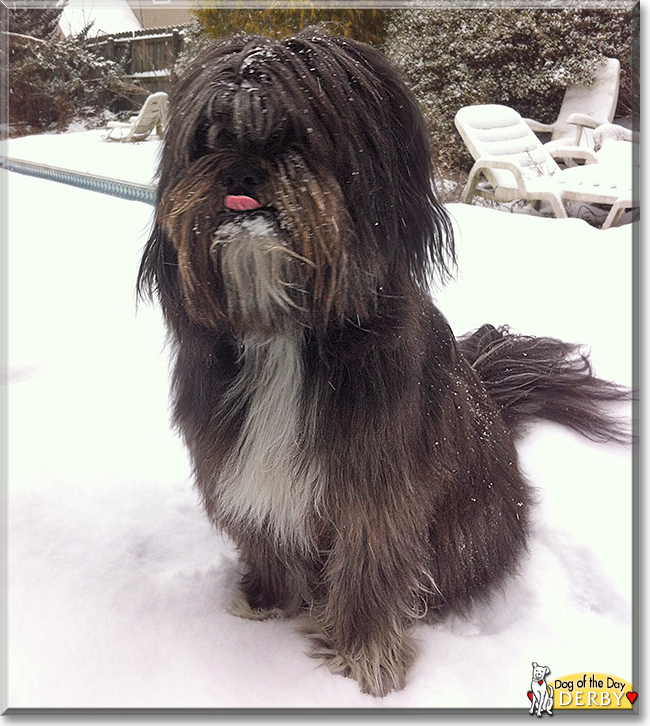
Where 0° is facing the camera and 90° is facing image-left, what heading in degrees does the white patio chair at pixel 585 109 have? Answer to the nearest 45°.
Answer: approximately 45°

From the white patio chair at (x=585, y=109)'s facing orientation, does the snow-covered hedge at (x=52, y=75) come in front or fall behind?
in front

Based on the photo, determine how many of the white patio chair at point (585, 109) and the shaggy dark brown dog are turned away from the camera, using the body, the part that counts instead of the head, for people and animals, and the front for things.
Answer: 0

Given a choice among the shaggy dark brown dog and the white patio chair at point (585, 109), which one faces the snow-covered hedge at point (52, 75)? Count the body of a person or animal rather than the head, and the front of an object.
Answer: the white patio chair

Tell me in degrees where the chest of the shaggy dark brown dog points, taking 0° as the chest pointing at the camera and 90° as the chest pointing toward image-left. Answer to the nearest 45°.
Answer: approximately 45°

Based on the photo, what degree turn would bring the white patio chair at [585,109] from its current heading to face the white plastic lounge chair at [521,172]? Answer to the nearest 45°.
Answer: approximately 45° to its left

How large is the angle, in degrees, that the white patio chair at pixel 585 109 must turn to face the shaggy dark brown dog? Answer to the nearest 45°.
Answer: approximately 45° to its left

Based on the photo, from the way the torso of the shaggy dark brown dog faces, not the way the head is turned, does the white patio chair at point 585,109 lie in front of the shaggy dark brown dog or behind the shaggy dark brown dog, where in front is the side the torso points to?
behind

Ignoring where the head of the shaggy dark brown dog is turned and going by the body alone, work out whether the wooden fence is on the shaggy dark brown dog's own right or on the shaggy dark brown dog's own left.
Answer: on the shaggy dark brown dog's own right

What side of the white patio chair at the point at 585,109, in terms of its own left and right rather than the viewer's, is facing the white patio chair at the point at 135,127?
front
